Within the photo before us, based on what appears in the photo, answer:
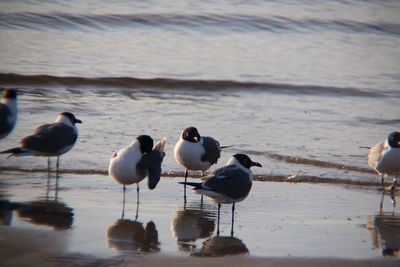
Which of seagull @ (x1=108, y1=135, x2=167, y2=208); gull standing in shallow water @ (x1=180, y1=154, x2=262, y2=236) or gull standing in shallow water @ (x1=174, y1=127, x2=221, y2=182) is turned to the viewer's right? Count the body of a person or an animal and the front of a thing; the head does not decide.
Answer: gull standing in shallow water @ (x1=180, y1=154, x2=262, y2=236)

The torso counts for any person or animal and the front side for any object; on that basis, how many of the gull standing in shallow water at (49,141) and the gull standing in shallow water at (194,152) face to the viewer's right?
1

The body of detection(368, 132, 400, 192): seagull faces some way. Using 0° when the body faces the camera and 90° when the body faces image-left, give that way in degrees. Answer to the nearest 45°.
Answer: approximately 315°

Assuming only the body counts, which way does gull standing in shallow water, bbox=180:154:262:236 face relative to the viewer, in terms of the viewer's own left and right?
facing to the right of the viewer

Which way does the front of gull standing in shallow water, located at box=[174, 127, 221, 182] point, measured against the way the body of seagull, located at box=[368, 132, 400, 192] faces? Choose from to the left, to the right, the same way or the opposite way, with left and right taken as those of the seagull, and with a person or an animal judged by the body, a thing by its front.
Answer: to the right

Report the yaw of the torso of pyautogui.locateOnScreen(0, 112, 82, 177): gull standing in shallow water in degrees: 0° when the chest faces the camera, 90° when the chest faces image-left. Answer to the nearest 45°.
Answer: approximately 270°

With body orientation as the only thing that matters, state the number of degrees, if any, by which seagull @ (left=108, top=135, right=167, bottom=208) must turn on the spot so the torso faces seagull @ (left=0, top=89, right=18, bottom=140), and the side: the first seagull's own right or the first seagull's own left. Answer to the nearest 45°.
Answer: approximately 90° to the first seagull's own right

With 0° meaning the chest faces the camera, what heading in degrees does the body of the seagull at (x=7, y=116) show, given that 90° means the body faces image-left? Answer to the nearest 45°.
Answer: approximately 270°
